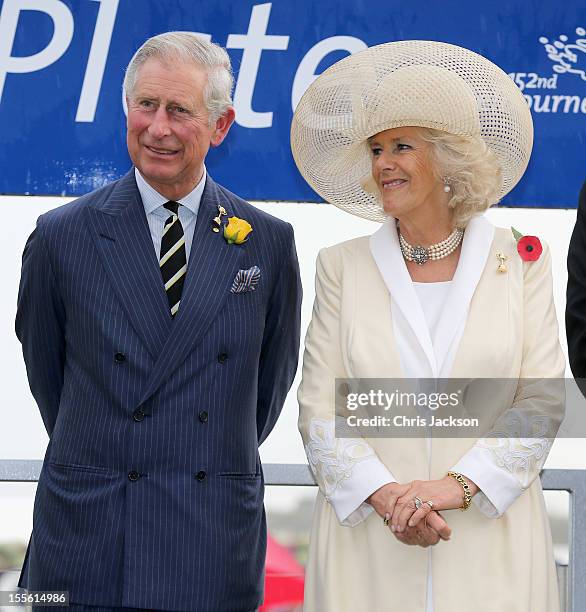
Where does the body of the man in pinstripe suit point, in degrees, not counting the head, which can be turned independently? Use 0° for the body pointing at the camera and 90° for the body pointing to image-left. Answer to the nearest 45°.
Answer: approximately 0°

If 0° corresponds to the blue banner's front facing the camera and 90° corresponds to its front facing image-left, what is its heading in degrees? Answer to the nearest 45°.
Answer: approximately 0°

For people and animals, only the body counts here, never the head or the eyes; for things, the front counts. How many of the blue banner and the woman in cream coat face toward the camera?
2

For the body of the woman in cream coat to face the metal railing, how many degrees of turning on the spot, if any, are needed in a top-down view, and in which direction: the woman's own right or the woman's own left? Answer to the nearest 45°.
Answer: approximately 180°

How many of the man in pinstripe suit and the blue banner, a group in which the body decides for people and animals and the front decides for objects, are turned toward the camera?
2
